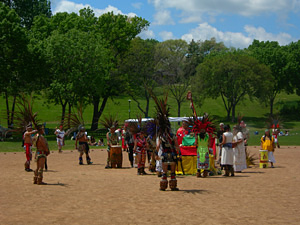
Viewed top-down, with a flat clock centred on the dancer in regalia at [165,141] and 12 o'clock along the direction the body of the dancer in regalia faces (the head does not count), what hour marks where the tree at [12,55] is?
The tree is roughly at 11 o'clock from the dancer in regalia.

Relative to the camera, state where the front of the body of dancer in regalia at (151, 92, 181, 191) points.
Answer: away from the camera

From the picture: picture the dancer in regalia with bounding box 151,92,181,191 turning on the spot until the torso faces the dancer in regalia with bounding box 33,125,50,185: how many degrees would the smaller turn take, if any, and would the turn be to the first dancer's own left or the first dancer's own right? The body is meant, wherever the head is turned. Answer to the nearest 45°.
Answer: approximately 90° to the first dancer's own left

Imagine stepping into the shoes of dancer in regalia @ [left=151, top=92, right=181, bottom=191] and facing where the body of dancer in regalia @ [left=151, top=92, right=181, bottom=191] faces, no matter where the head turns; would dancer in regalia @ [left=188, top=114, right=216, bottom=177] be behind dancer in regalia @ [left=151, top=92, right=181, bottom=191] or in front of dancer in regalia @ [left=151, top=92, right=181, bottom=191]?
in front

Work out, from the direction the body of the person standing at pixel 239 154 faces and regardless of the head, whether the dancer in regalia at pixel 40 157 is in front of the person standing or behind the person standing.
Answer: in front

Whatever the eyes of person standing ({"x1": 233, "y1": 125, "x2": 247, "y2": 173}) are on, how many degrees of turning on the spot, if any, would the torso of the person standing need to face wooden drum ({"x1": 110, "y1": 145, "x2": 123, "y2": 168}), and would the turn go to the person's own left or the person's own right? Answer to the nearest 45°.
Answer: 0° — they already face it

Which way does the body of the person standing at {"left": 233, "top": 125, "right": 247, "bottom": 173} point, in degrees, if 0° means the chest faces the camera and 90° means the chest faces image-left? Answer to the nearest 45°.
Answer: approximately 90°
